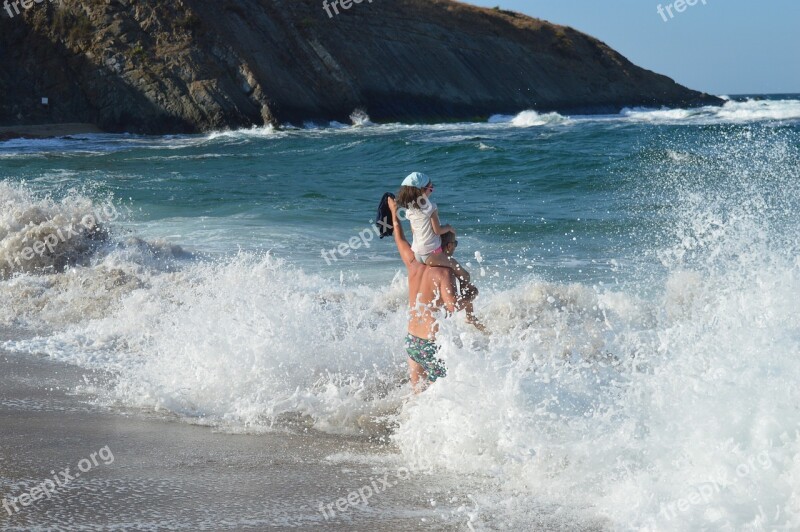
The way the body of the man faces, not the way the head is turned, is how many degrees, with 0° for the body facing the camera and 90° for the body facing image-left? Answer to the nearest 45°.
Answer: approximately 225°

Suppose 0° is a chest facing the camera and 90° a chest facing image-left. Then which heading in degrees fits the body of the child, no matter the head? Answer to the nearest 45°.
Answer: approximately 225°
